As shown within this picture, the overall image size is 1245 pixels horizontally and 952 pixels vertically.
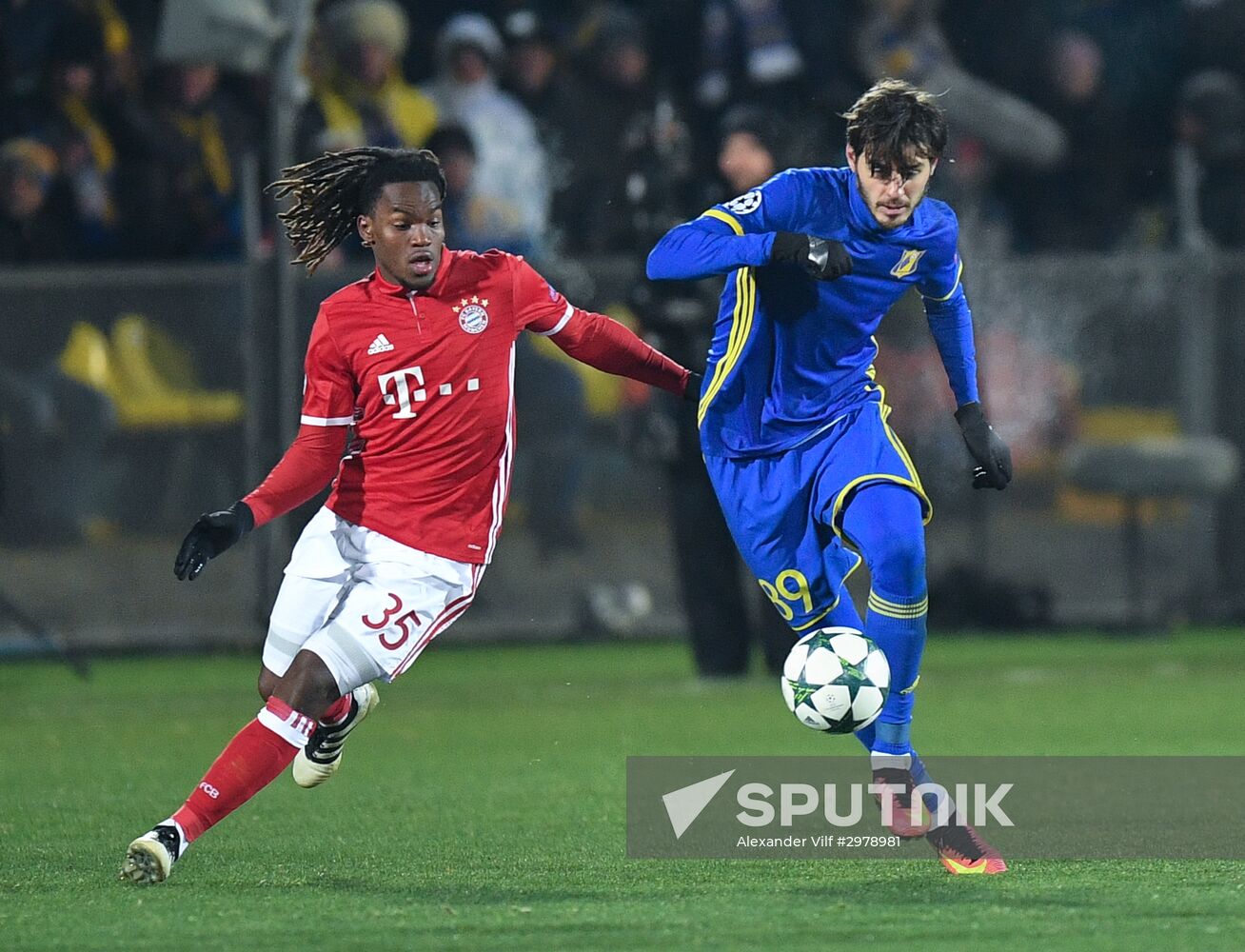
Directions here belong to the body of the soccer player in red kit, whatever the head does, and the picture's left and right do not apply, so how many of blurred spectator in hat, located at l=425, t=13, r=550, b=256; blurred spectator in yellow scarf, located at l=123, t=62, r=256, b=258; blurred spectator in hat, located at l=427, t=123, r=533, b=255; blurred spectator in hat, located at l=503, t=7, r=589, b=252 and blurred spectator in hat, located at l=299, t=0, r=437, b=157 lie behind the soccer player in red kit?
5

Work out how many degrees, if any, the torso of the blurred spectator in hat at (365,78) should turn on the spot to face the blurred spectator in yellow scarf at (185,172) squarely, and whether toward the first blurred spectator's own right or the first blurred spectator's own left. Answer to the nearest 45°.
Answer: approximately 90° to the first blurred spectator's own right

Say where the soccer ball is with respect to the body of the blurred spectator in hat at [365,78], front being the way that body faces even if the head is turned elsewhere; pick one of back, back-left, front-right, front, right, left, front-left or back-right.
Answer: front

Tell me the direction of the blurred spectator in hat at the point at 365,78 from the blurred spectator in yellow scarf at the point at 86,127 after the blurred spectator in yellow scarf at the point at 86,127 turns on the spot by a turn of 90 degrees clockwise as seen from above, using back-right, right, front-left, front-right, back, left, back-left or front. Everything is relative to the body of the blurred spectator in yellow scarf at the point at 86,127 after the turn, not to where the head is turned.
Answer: back

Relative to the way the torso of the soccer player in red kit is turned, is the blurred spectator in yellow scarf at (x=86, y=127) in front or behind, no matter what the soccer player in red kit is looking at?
behind

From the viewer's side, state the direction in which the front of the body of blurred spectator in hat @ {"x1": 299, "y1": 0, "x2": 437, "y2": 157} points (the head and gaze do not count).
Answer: toward the camera

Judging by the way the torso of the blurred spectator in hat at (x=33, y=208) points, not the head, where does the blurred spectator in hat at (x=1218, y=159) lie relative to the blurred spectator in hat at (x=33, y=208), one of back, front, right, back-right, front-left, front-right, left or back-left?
left

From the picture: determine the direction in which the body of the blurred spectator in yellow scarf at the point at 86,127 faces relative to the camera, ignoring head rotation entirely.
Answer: toward the camera

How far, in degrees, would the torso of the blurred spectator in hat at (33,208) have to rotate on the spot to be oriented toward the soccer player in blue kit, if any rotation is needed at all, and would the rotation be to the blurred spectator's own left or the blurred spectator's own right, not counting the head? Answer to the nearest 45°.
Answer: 0° — they already face them

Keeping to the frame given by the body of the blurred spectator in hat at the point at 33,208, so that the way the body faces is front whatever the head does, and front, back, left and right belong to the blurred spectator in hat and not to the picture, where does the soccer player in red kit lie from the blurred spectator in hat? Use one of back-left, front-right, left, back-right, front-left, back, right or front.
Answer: front

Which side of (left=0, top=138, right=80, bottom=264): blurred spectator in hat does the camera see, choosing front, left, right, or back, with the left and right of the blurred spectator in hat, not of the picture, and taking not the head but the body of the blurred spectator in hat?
front

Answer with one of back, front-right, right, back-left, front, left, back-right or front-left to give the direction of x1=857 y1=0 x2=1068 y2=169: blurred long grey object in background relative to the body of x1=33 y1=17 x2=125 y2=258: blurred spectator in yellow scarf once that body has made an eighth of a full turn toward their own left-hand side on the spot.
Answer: front-left

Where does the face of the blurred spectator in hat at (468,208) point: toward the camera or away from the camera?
toward the camera

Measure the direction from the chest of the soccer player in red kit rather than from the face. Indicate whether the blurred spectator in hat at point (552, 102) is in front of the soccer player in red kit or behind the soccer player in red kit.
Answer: behind

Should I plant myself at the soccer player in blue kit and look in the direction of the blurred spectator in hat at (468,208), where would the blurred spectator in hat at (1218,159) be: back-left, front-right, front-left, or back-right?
front-right

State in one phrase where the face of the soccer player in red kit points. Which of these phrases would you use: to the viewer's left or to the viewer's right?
to the viewer's right
